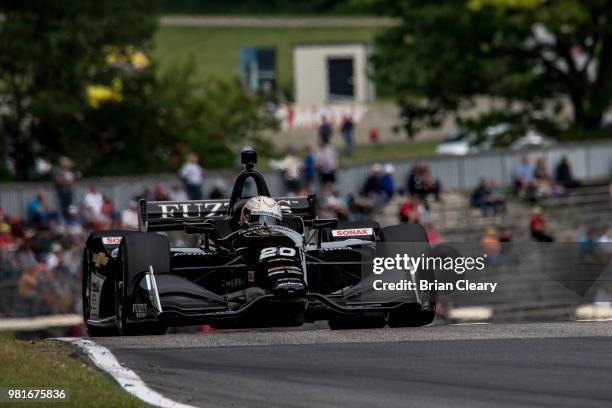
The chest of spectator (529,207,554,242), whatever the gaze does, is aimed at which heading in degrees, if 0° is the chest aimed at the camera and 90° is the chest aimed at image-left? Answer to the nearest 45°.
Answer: approximately 315°

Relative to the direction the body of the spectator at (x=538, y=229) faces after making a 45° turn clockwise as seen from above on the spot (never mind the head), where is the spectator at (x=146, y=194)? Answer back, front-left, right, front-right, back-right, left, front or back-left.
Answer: right

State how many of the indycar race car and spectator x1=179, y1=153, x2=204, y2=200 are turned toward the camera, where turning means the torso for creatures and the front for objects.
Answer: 2

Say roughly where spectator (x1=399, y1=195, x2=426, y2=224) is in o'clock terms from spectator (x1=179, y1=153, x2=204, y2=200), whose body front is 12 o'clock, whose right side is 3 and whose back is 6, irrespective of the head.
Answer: spectator (x1=399, y1=195, x2=426, y2=224) is roughly at 10 o'clock from spectator (x1=179, y1=153, x2=204, y2=200).
